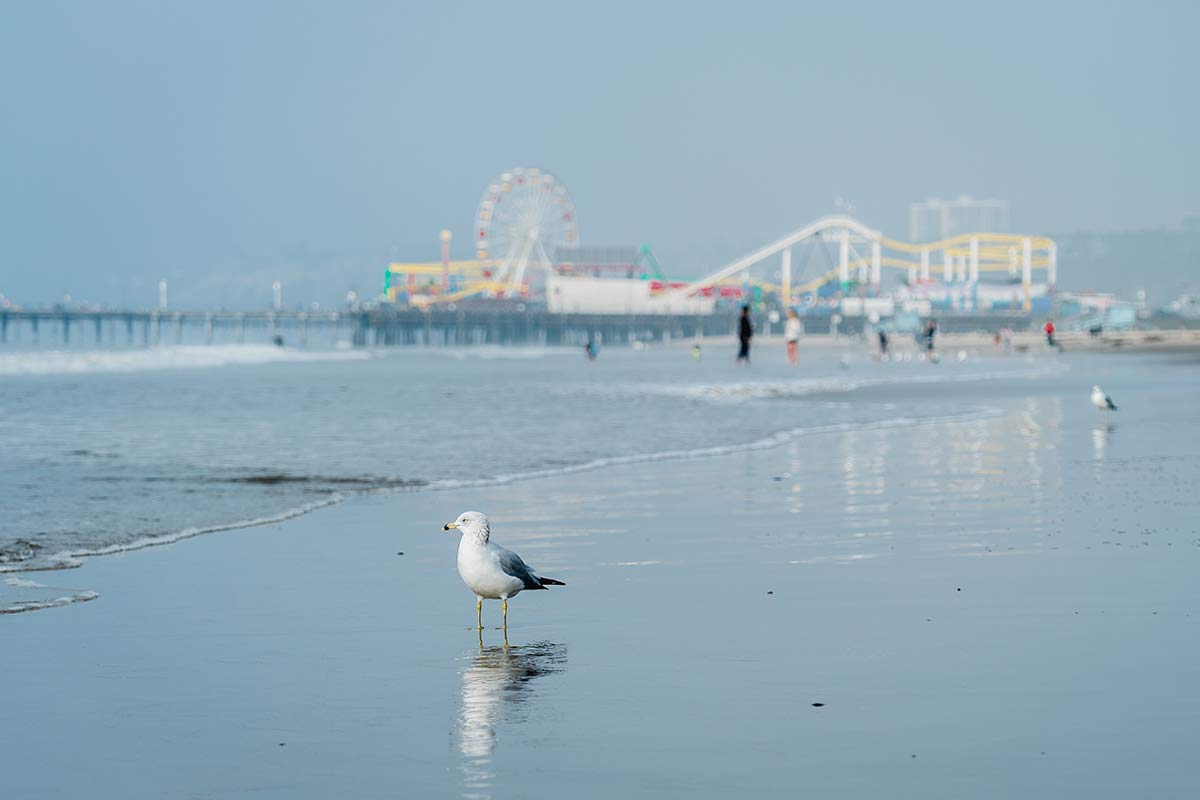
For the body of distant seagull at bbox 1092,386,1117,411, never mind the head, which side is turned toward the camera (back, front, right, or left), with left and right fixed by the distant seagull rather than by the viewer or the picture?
left

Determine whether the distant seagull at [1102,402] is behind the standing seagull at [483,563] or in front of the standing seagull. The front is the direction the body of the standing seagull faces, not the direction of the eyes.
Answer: behind

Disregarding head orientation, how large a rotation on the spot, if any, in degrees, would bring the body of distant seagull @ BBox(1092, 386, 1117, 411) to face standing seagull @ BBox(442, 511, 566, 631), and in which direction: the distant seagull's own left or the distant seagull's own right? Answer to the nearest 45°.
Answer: approximately 90° to the distant seagull's own left
